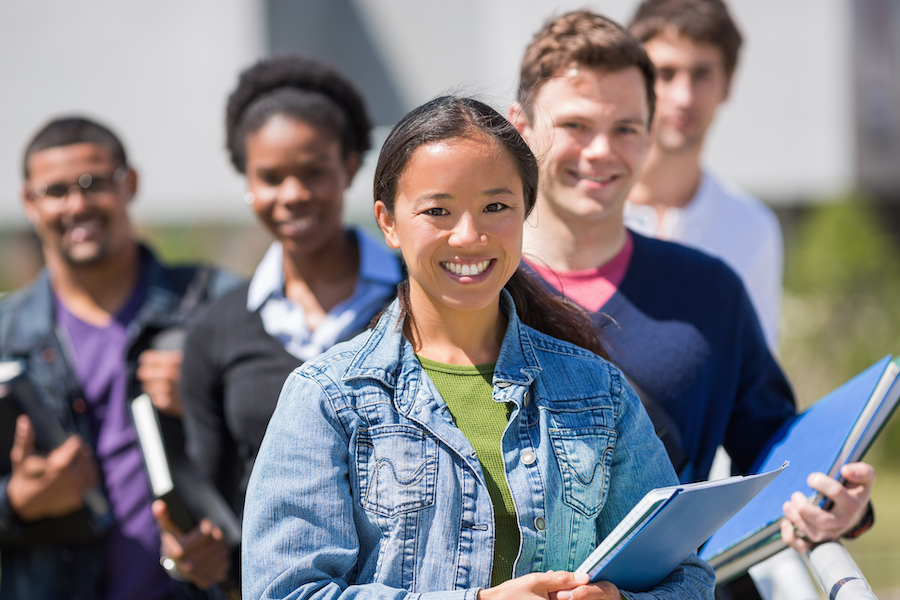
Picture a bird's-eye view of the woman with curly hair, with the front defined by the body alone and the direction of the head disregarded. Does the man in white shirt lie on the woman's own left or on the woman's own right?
on the woman's own left

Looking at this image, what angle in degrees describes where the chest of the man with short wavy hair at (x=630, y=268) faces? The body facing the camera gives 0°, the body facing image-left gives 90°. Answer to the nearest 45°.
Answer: approximately 0°

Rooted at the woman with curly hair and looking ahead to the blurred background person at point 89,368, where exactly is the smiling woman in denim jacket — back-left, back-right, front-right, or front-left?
back-left

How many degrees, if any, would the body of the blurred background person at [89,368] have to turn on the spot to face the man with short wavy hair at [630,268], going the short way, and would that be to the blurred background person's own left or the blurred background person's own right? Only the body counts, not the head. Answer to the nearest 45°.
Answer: approximately 45° to the blurred background person's own left

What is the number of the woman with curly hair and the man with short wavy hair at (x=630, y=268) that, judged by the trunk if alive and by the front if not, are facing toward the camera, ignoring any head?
2

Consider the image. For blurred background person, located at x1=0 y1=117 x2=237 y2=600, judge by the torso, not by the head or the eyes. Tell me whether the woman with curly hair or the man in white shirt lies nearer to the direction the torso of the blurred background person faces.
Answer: the woman with curly hair

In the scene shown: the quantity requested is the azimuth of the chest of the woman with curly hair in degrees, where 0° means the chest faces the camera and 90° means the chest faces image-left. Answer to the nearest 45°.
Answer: approximately 0°

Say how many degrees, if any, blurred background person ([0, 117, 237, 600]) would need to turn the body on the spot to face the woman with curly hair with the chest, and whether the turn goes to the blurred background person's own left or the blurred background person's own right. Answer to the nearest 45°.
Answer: approximately 45° to the blurred background person's own left
